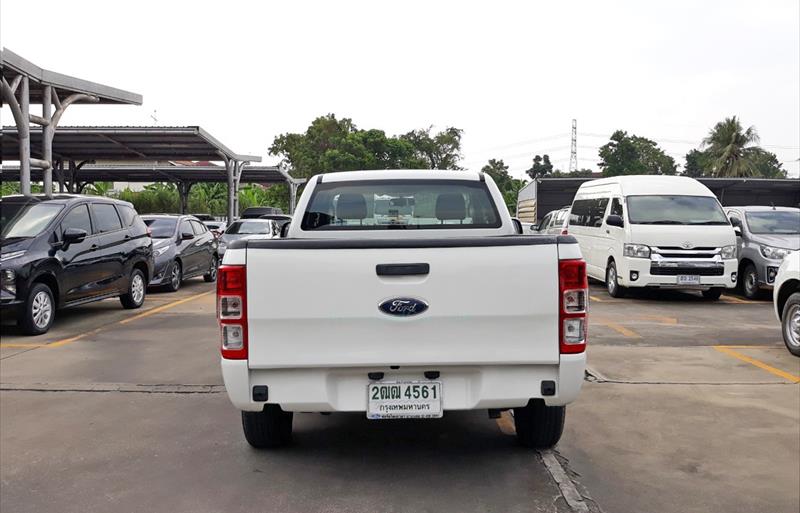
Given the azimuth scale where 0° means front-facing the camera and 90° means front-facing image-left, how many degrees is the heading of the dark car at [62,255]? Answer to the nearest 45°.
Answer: approximately 45°

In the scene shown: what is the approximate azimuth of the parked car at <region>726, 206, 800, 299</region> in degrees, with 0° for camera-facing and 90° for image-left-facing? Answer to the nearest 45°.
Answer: approximately 315°

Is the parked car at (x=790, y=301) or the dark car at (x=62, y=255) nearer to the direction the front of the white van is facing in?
the parked car

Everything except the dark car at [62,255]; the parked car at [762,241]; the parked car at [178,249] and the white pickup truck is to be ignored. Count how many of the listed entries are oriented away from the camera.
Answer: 1

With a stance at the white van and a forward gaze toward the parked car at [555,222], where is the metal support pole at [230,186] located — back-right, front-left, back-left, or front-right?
front-left

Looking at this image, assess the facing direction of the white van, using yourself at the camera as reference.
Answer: facing the viewer and to the right of the viewer

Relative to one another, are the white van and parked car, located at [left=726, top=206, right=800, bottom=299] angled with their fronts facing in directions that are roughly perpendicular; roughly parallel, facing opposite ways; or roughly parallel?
roughly parallel

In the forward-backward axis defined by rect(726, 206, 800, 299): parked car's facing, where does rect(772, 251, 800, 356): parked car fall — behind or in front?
in front

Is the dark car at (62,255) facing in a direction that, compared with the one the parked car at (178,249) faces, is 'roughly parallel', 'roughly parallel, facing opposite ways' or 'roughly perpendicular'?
roughly parallel

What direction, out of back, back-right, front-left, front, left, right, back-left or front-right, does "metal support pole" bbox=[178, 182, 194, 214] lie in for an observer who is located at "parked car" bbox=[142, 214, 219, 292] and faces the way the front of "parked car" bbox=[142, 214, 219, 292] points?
back-right

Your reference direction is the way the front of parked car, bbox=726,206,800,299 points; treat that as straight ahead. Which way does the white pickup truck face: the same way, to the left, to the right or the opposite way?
the opposite way

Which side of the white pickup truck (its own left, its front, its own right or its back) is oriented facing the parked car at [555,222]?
front

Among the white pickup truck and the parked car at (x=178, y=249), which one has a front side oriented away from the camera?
the white pickup truck

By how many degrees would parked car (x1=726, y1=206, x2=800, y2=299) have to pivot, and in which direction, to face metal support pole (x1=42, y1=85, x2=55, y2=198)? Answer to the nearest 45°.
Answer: approximately 135° to its right

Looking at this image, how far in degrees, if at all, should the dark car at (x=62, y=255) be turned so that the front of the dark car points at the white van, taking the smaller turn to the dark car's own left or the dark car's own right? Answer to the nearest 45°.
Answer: approximately 135° to the dark car's own left

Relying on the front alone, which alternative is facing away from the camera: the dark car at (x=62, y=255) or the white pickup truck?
the white pickup truck

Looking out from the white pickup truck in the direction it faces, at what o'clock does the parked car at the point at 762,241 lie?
The parked car is roughly at 1 o'clock from the white pickup truck.

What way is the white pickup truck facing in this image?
away from the camera
